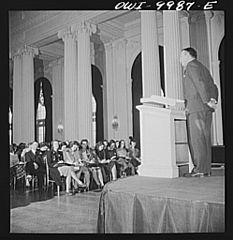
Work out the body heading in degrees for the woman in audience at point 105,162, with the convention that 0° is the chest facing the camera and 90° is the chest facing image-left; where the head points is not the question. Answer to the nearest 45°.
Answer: approximately 315°

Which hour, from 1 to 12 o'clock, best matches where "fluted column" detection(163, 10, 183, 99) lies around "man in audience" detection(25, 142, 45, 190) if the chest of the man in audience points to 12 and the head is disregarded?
The fluted column is roughly at 11 o'clock from the man in audience.

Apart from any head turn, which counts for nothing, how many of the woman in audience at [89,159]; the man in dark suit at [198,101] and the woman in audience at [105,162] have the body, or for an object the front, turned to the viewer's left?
1

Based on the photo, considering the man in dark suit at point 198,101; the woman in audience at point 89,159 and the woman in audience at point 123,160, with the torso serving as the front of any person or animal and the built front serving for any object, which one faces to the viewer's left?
the man in dark suit

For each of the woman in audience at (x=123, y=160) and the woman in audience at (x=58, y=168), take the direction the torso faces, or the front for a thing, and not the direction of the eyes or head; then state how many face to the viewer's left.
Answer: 0

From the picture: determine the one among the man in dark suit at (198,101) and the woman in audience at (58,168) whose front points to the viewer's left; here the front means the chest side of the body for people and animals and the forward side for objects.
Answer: the man in dark suit

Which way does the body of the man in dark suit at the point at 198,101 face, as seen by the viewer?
to the viewer's left

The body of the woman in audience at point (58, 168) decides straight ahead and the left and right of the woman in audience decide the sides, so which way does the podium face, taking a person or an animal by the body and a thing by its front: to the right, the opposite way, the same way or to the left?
the opposite way

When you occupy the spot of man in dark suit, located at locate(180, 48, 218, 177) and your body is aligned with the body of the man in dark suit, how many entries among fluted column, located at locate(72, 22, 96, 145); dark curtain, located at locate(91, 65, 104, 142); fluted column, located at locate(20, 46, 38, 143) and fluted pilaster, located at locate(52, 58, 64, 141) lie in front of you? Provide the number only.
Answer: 4

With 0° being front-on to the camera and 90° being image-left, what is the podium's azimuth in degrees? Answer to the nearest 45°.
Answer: approximately 135°
